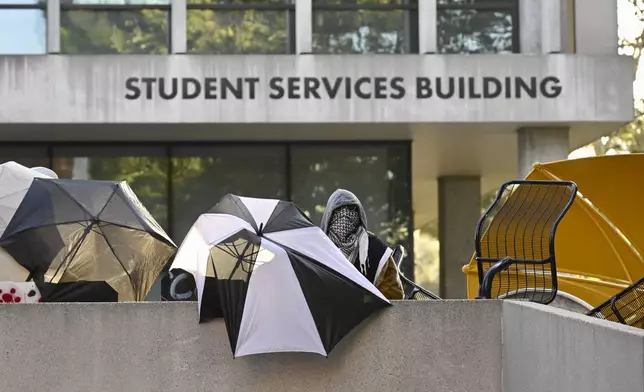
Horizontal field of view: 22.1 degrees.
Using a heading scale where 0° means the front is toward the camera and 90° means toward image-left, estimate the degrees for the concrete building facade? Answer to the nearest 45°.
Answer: approximately 0°

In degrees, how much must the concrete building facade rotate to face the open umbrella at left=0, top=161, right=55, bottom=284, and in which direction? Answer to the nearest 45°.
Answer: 0° — it already faces it

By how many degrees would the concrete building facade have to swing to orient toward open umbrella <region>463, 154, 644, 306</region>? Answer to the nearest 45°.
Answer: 0° — it already faces it

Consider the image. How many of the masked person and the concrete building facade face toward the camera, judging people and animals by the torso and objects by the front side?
2

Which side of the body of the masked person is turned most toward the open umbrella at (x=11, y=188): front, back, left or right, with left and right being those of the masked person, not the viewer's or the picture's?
right

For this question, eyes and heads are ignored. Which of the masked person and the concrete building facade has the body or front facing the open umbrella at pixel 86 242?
the concrete building facade

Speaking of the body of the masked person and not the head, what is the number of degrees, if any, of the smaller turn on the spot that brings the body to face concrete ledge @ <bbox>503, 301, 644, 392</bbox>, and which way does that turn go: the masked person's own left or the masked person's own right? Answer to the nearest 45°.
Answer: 0° — they already face it

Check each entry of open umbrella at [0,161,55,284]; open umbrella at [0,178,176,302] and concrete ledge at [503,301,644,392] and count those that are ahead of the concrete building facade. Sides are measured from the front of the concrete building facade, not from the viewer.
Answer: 3

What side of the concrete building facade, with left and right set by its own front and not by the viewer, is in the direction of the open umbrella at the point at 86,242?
front

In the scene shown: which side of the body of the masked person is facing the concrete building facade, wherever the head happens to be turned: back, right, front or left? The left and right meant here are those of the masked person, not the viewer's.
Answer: back

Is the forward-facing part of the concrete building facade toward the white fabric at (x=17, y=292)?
yes
